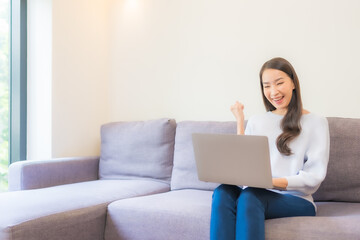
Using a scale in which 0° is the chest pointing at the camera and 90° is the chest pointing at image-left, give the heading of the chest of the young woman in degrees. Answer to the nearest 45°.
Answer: approximately 45°

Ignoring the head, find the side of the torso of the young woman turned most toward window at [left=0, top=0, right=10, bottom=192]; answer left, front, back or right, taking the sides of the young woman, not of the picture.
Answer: right

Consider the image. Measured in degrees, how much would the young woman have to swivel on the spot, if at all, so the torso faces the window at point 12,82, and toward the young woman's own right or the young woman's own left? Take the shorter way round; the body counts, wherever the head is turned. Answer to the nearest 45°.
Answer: approximately 90° to the young woman's own right
